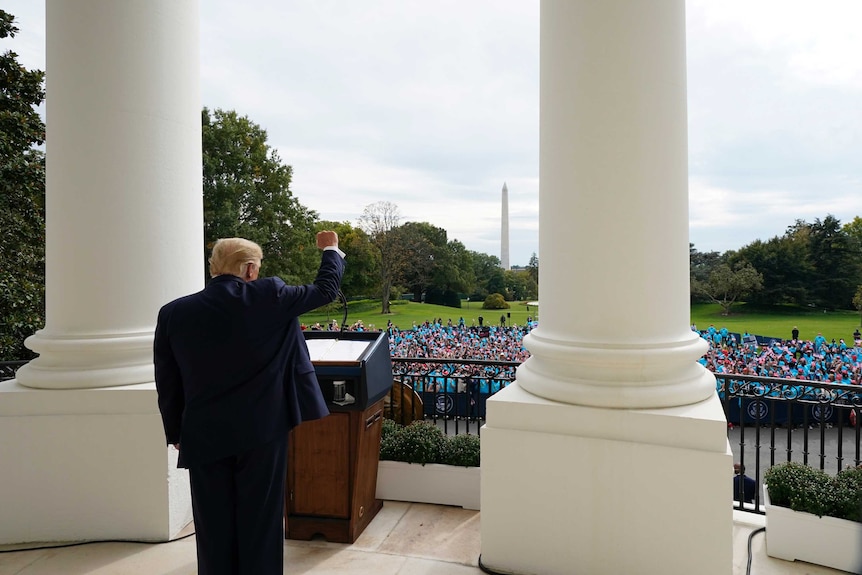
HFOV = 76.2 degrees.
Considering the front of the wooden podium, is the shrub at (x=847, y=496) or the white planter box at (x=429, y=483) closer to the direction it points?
the white planter box

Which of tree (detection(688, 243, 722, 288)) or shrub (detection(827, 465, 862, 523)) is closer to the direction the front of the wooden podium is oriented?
the tree

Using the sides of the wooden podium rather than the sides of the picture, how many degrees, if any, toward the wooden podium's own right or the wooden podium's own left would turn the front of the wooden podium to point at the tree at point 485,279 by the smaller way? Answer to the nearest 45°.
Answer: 0° — it already faces it

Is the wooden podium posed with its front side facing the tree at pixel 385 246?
yes

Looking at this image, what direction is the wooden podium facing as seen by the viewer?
away from the camera

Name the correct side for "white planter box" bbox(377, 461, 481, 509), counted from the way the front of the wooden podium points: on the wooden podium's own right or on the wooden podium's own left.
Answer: on the wooden podium's own right

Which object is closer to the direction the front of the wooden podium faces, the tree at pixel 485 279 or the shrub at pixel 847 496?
the tree

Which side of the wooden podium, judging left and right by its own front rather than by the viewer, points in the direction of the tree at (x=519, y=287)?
front

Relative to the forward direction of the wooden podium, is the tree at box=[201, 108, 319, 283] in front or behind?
in front

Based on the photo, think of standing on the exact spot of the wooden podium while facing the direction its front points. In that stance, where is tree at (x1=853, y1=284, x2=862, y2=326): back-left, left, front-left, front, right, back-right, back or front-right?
front-right
